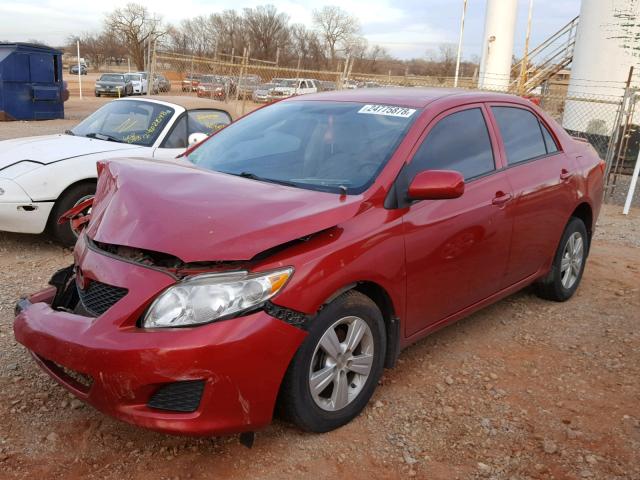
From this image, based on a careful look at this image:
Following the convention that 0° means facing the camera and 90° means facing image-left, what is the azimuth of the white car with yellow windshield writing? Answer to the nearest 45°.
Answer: approximately 45°

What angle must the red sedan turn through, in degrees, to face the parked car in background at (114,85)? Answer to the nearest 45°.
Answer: approximately 135° to its right

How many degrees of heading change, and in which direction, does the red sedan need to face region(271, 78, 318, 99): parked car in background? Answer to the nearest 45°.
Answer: approximately 135° to its right

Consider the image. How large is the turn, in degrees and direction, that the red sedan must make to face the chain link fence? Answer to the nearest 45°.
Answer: approximately 135° to its right

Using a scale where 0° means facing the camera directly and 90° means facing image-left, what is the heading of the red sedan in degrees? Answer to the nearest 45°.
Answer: approximately 45°

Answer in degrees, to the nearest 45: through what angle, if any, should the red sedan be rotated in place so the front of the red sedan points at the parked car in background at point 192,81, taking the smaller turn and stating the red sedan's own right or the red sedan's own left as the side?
approximately 135° to the red sedan's own right

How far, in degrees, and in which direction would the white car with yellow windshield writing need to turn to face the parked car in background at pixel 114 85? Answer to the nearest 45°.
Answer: approximately 135° to its right

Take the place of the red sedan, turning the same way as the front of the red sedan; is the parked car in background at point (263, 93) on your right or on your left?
on your right
